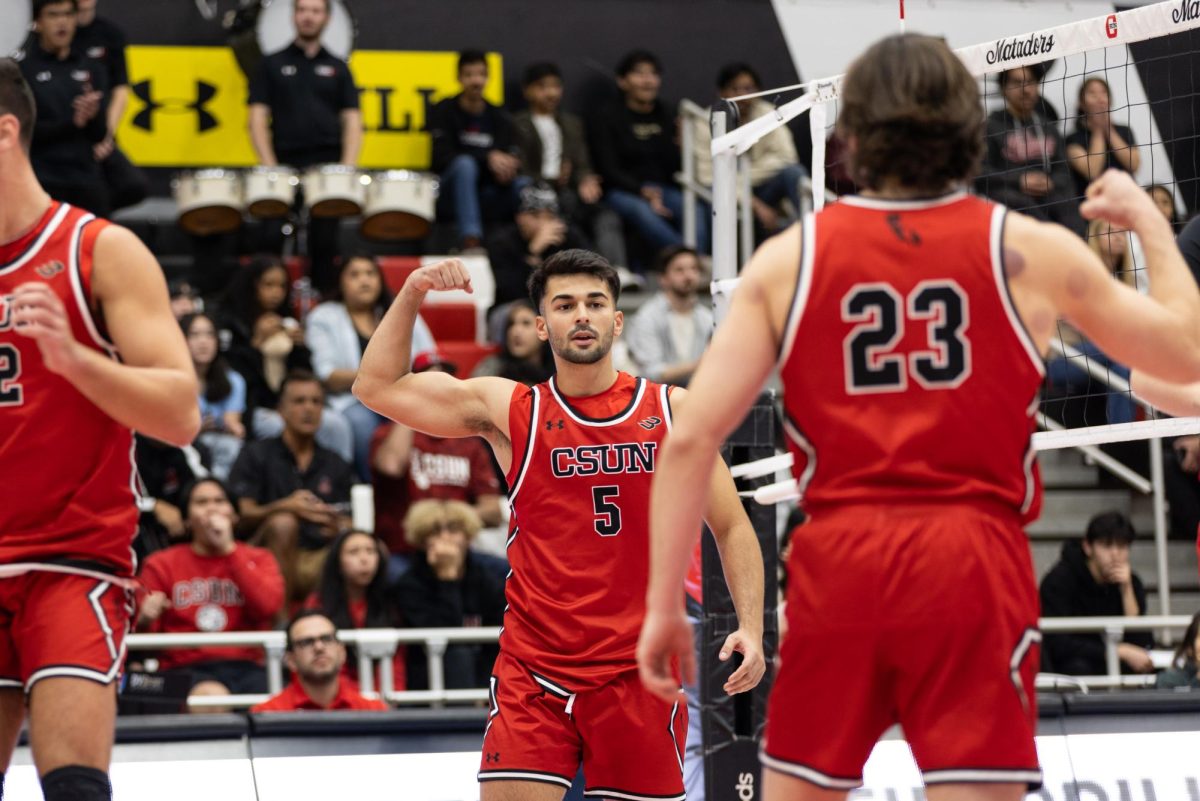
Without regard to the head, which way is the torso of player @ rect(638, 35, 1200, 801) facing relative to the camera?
away from the camera

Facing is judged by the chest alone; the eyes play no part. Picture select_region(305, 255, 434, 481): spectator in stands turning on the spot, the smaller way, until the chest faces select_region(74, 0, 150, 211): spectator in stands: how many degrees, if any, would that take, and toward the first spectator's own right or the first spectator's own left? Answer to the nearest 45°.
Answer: approximately 135° to the first spectator's own right

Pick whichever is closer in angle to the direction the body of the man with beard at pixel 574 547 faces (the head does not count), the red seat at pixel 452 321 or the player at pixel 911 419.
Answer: the player

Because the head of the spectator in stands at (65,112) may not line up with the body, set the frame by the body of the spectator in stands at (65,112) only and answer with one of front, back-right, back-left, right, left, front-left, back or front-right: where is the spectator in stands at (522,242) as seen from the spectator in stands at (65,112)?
front-left

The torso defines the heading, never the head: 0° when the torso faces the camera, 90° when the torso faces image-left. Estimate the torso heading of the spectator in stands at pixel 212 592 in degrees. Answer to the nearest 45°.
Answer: approximately 0°

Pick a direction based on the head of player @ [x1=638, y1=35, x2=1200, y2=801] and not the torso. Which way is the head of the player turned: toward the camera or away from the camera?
away from the camera

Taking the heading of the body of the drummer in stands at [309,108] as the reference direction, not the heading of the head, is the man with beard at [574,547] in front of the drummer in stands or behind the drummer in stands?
in front

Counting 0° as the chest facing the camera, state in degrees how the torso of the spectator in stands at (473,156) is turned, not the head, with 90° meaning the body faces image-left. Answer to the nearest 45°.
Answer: approximately 0°
